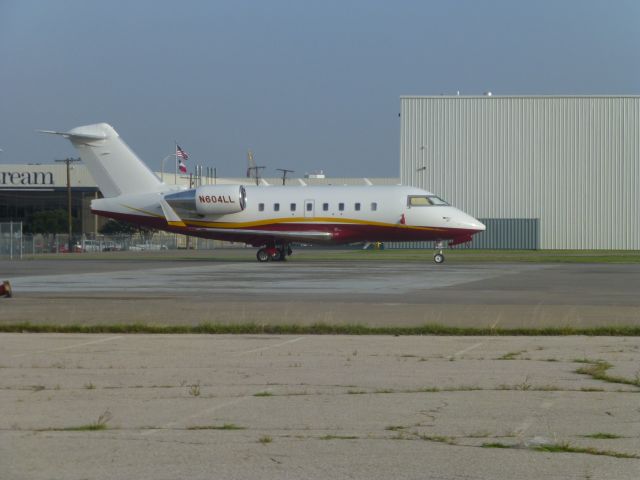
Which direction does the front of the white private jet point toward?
to the viewer's right

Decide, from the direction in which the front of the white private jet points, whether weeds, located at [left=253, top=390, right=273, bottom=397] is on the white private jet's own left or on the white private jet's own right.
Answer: on the white private jet's own right

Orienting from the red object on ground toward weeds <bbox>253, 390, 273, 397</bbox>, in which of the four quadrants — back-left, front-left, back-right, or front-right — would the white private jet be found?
back-left

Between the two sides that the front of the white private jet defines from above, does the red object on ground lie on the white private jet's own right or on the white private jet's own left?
on the white private jet's own right
